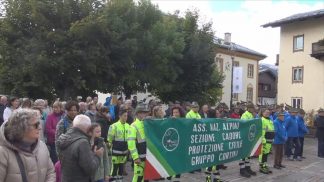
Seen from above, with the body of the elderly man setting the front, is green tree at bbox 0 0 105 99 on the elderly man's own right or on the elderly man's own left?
on the elderly man's own left

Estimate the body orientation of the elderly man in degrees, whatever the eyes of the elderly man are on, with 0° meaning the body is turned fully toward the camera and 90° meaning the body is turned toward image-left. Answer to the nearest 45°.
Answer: approximately 225°

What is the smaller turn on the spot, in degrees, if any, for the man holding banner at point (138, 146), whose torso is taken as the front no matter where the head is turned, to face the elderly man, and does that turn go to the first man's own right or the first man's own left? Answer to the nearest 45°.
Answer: approximately 90° to the first man's own right
